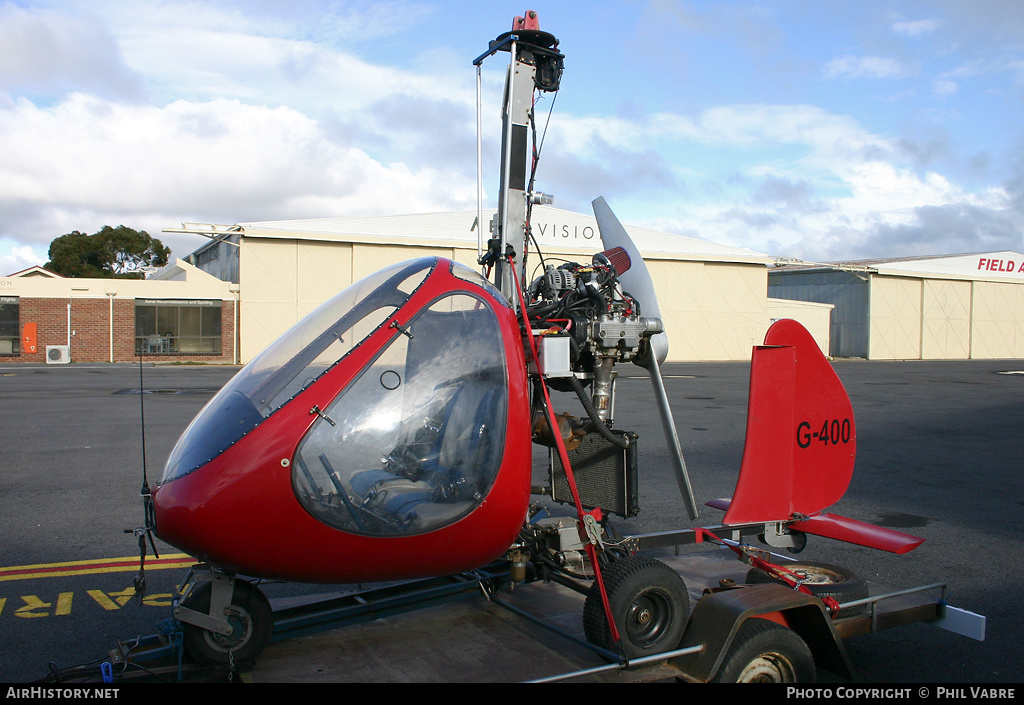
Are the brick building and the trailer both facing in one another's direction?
no

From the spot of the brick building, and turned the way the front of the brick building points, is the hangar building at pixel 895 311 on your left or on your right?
on your left

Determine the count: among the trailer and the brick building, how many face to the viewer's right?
0

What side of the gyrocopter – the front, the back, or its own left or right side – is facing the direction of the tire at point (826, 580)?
back

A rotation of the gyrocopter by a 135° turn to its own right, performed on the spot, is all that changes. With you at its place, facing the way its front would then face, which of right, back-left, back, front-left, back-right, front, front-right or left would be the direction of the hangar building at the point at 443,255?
front

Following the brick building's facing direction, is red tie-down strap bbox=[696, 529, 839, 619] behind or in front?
in front

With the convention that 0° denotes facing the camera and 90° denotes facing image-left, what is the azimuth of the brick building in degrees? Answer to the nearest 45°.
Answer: approximately 0°

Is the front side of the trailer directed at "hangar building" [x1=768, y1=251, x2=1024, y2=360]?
no

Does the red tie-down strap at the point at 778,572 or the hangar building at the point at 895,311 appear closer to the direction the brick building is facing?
the red tie-down strap

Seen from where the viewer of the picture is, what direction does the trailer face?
facing the viewer and to the left of the viewer

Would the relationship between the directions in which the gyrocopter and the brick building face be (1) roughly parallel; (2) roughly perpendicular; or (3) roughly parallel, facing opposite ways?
roughly perpendicular

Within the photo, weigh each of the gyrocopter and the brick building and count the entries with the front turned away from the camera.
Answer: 0

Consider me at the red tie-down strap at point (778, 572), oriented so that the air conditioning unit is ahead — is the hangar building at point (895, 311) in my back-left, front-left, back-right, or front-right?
front-right

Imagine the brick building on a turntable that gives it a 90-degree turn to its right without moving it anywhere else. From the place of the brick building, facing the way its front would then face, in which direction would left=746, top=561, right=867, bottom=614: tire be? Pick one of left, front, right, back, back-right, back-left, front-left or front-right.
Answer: left

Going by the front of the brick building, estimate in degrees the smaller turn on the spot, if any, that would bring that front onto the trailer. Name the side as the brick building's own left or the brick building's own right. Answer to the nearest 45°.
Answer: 0° — it already faces it

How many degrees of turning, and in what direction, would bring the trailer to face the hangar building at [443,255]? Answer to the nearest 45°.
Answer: approximately 135° to its right

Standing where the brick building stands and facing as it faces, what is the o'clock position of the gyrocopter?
The gyrocopter is roughly at 12 o'clock from the brick building.
